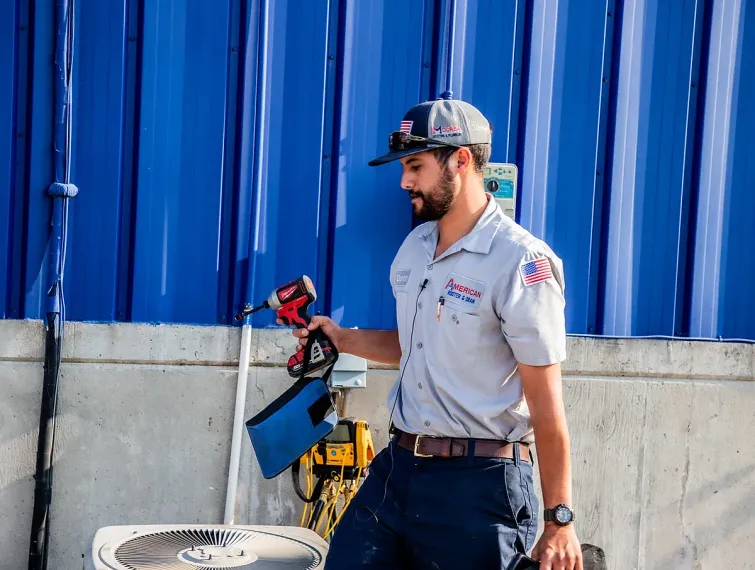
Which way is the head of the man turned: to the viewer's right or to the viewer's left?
to the viewer's left

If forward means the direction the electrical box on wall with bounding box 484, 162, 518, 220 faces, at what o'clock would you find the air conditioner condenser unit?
The air conditioner condenser unit is roughly at 1 o'clock from the electrical box on wall.

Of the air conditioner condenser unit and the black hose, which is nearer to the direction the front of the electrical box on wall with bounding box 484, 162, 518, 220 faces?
the air conditioner condenser unit

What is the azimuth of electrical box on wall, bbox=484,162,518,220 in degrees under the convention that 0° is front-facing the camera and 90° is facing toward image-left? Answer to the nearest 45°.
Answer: approximately 0°

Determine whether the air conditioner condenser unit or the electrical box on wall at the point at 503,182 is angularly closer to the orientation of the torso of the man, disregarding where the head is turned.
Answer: the air conditioner condenser unit

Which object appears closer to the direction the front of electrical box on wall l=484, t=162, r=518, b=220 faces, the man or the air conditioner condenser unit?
the man

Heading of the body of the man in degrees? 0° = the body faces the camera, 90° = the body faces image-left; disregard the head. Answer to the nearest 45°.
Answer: approximately 45°

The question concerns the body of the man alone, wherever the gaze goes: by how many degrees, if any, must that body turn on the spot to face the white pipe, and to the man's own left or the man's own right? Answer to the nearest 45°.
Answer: approximately 90° to the man's own right

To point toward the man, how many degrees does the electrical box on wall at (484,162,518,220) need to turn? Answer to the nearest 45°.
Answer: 0° — it already faces them
